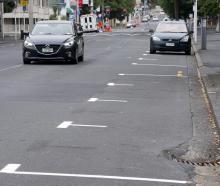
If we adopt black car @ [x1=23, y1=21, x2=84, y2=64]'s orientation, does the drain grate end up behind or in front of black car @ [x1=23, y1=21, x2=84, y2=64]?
in front

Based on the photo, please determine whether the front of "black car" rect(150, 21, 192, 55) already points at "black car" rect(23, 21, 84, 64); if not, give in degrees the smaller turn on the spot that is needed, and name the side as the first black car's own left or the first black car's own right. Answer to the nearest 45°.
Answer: approximately 45° to the first black car's own right

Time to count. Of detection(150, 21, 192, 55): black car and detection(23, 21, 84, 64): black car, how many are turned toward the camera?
2

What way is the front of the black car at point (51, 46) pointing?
toward the camera

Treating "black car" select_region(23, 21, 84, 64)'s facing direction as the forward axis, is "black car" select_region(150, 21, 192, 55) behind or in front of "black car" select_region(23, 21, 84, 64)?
behind

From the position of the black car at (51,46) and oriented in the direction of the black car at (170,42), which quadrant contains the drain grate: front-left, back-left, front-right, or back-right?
back-right

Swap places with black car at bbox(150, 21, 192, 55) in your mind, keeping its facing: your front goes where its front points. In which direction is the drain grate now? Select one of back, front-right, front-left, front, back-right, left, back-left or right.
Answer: front
